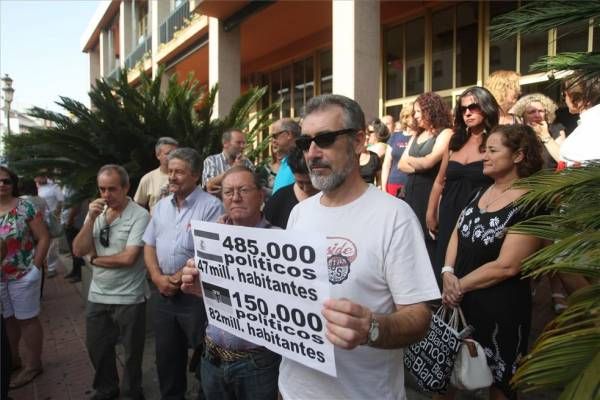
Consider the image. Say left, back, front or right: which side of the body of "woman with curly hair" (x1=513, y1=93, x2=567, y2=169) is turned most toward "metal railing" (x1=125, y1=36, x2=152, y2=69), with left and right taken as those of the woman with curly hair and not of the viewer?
right

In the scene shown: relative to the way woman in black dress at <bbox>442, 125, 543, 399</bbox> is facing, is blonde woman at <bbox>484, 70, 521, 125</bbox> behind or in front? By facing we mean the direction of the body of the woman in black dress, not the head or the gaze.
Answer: behind

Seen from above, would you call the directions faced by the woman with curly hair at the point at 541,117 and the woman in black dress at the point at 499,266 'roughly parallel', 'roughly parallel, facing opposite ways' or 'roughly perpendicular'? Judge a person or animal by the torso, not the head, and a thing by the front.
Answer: roughly parallel

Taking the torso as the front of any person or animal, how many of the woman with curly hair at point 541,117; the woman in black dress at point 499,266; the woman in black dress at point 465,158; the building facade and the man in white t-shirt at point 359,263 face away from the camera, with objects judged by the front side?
0

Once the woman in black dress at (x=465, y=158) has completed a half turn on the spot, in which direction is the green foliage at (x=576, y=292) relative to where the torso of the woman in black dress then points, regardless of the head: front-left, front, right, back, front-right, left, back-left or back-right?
back-right

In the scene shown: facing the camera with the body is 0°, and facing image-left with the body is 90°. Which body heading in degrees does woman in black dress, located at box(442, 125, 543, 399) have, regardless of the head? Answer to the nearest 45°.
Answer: approximately 45°

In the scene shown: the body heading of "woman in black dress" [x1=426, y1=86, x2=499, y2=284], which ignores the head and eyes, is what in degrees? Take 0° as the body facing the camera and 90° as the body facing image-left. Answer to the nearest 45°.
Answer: approximately 45°

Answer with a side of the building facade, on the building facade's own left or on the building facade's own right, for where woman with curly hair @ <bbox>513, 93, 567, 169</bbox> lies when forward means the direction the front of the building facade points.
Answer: on the building facade's own left

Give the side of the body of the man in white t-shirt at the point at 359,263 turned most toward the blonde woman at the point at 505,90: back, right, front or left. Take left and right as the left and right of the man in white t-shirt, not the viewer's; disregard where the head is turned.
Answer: back

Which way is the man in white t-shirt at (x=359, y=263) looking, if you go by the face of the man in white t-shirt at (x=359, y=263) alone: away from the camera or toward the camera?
toward the camera

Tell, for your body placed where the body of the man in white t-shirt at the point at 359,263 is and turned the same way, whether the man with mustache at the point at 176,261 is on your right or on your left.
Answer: on your right

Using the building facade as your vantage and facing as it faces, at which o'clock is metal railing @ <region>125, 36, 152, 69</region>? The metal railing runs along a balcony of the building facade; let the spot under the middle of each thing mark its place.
The metal railing is roughly at 3 o'clock from the building facade.

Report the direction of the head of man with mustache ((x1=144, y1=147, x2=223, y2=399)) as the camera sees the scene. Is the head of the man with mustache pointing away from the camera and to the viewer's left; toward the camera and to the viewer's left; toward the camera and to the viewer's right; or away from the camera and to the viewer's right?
toward the camera and to the viewer's left

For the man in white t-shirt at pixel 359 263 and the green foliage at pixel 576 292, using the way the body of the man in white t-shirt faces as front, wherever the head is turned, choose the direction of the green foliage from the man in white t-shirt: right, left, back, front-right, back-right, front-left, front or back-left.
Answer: left

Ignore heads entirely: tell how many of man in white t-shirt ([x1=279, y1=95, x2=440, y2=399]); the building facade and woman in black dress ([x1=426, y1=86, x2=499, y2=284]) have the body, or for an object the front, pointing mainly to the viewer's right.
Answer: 0

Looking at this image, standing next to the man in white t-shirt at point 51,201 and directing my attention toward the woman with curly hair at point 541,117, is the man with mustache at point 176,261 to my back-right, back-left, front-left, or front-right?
front-right
